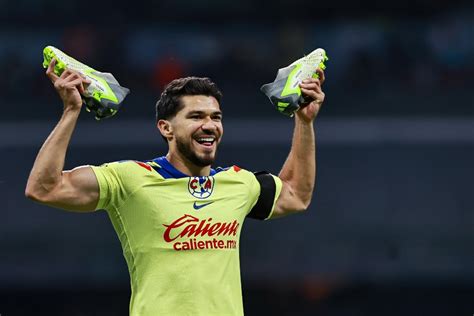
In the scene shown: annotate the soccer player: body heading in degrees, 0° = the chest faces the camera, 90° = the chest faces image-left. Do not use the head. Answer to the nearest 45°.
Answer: approximately 315°

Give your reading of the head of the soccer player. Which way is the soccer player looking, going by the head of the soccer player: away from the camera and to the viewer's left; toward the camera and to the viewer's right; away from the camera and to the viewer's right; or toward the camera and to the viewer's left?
toward the camera and to the viewer's right
